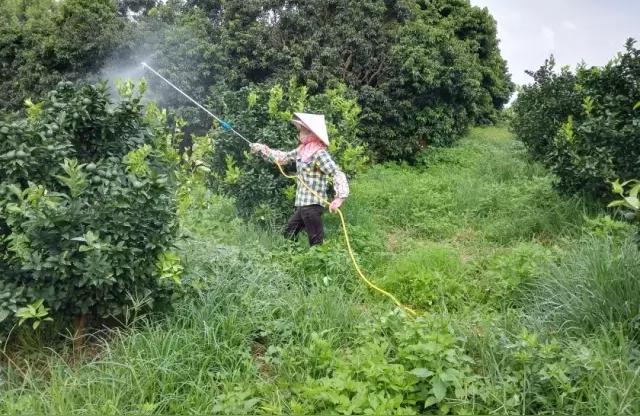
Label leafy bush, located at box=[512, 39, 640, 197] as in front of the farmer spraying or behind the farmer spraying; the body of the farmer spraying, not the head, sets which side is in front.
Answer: behind

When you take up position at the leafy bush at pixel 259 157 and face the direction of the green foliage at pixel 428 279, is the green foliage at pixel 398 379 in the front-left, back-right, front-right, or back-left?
front-right

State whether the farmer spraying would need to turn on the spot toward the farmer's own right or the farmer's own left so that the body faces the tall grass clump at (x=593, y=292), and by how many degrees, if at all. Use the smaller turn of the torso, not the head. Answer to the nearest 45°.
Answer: approximately 90° to the farmer's own left

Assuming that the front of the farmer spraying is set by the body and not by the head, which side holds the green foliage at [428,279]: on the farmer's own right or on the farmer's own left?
on the farmer's own left

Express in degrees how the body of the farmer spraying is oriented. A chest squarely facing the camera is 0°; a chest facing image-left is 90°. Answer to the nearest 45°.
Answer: approximately 45°

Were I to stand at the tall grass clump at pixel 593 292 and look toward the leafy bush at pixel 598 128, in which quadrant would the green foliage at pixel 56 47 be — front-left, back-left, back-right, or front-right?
front-left

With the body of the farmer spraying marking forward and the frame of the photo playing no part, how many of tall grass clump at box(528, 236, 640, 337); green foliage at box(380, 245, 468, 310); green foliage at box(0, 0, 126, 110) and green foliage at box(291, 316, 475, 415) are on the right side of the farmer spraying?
1

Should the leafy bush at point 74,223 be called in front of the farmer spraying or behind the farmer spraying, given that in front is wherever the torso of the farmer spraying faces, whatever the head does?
in front

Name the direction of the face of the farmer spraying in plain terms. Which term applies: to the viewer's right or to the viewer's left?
to the viewer's left

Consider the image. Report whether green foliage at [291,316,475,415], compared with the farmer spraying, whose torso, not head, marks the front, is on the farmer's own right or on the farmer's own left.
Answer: on the farmer's own left

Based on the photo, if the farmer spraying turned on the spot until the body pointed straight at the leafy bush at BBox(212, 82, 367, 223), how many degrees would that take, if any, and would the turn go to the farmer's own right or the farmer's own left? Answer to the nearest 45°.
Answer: approximately 90° to the farmer's own right
